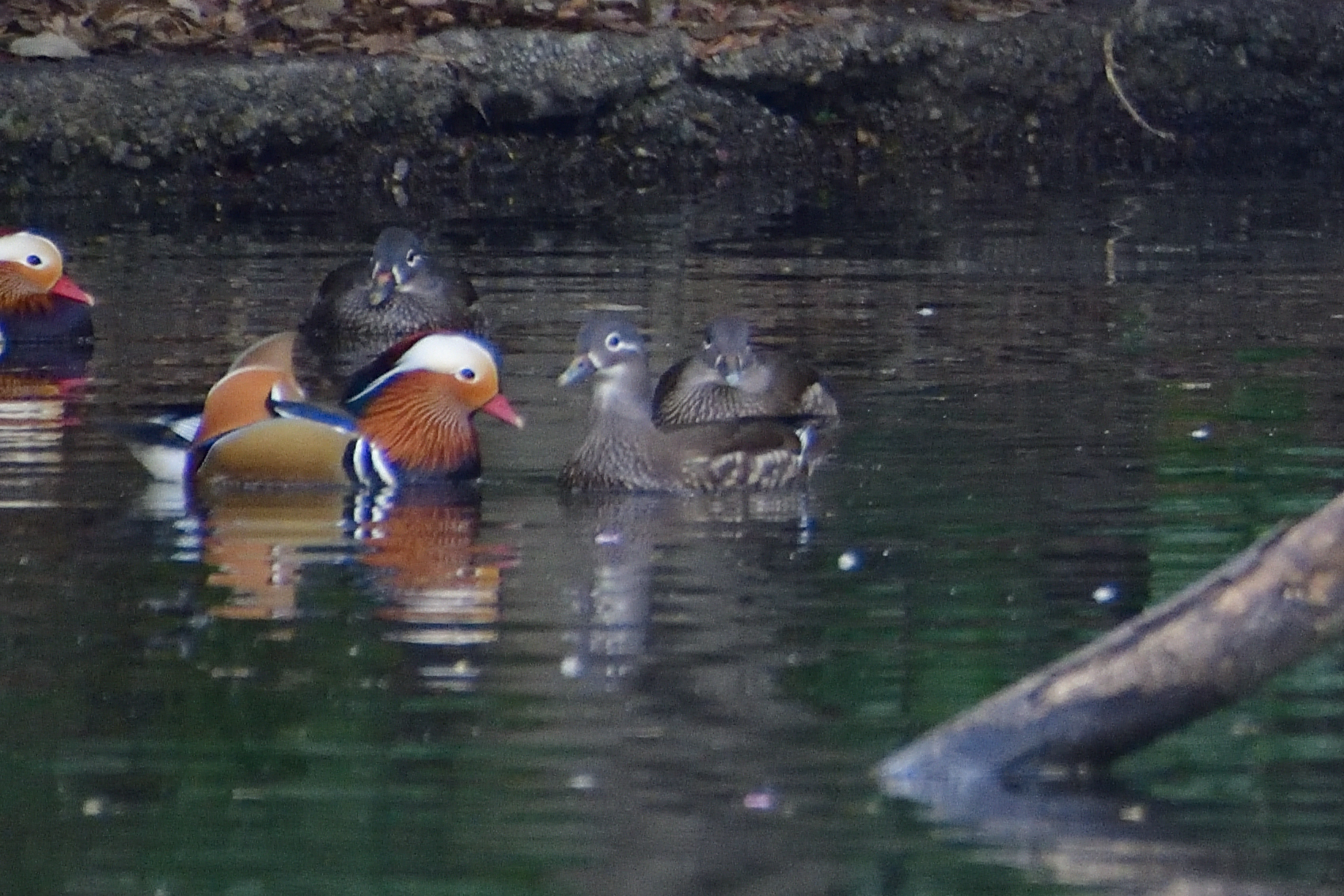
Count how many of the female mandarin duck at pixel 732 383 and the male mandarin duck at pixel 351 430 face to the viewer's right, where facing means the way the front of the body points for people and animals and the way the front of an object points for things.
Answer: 1

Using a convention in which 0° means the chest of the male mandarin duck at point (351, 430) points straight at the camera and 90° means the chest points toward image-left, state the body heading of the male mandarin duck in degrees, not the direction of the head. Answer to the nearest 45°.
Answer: approximately 270°

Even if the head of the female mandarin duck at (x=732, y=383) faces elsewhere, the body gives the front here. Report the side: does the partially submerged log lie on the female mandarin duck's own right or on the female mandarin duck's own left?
on the female mandarin duck's own left

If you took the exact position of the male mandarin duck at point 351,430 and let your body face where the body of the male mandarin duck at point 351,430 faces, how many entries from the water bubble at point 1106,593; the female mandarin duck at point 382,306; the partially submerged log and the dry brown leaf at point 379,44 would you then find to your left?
2

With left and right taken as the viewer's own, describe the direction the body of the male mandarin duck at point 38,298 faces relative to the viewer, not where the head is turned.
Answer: facing to the right of the viewer

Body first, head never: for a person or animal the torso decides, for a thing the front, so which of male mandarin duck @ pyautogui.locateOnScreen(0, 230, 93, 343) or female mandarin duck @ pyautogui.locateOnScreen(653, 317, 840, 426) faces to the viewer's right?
the male mandarin duck

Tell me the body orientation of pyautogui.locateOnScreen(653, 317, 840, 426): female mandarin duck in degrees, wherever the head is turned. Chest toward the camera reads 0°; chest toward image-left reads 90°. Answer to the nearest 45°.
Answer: approximately 45°

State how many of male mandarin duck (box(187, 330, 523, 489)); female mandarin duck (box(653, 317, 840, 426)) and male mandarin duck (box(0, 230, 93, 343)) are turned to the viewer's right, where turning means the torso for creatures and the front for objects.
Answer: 2

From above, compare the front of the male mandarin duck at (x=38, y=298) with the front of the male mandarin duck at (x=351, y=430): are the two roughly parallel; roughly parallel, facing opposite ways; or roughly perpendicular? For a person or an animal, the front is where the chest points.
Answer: roughly parallel

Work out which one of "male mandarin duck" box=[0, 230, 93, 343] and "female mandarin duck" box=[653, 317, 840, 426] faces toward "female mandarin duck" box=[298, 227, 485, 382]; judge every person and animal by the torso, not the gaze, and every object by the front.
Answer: the male mandarin duck

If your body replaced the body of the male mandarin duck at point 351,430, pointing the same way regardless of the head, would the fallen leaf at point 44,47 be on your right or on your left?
on your left
